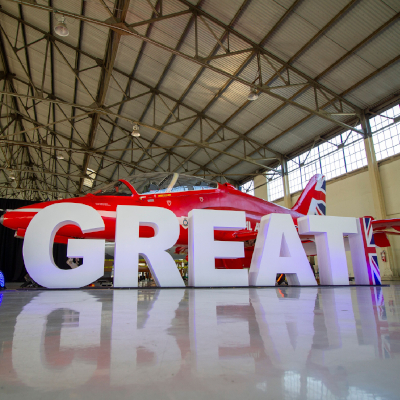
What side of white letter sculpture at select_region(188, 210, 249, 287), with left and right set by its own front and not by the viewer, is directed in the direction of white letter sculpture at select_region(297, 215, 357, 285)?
left

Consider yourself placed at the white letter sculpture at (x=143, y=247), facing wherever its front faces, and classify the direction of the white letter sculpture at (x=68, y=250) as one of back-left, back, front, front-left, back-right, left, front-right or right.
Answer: right

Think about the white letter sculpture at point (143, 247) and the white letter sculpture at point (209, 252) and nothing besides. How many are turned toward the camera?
2

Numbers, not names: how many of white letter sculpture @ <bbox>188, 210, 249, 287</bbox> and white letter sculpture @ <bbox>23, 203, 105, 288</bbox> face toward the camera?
2

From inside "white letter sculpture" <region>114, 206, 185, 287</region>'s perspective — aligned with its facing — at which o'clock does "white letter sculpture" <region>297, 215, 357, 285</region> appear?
"white letter sculpture" <region>297, 215, 357, 285</region> is roughly at 9 o'clock from "white letter sculpture" <region>114, 206, 185, 287</region>.

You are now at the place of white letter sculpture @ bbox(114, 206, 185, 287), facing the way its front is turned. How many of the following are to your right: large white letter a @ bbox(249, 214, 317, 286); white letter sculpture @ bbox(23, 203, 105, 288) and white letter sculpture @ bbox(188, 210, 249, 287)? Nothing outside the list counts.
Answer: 1

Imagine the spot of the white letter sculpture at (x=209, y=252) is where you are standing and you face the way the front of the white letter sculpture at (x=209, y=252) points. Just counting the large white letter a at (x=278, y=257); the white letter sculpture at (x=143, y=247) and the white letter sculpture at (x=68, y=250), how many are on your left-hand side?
1

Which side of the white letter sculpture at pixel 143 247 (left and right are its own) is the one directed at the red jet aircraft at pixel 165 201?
back

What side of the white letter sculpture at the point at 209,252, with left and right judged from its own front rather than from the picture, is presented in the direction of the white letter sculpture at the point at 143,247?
right

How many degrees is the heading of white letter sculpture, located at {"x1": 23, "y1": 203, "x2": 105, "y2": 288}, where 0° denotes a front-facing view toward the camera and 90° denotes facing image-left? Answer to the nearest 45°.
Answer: approximately 0°

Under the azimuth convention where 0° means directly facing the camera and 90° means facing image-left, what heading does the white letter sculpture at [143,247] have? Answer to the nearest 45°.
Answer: approximately 0°

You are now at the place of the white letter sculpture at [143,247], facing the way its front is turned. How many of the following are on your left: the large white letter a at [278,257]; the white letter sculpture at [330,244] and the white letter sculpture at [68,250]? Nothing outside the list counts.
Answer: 2
